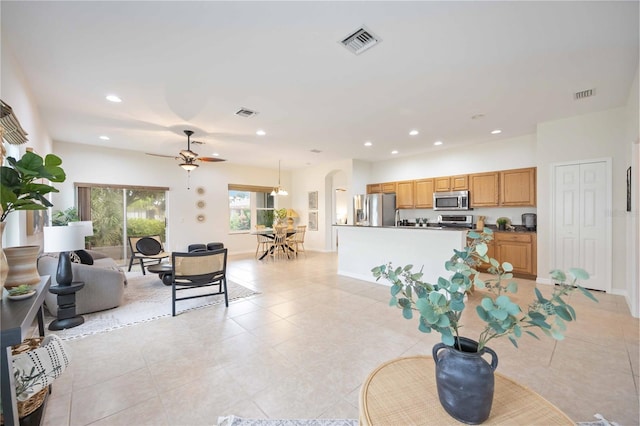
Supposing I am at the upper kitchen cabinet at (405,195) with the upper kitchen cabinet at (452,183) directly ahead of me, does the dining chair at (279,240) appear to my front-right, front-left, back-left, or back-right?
back-right

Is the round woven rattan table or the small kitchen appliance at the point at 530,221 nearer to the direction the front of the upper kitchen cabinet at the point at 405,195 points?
the round woven rattan table

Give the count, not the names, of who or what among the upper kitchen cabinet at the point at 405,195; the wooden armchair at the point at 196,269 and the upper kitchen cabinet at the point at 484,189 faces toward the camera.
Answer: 2

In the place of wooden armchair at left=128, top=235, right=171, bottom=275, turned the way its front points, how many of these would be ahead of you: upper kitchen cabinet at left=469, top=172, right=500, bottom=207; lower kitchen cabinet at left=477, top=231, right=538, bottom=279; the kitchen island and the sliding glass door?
3

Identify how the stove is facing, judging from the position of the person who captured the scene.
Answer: facing the viewer

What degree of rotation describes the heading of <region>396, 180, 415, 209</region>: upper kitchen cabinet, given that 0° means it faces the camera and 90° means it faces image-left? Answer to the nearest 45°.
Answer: approximately 0°

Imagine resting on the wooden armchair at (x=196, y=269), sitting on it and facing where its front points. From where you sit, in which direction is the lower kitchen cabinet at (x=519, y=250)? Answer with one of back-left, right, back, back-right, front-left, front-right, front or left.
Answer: right

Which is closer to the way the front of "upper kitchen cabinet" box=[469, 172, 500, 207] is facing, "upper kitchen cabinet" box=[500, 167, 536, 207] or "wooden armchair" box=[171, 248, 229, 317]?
the wooden armchair

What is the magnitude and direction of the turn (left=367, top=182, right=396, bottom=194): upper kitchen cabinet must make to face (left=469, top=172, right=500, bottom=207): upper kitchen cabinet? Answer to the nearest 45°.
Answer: approximately 90° to its left

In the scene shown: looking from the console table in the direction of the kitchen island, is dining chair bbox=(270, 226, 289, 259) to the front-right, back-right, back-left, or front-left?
front-left

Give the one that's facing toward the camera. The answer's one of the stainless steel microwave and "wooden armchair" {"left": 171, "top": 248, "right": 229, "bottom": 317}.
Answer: the stainless steel microwave

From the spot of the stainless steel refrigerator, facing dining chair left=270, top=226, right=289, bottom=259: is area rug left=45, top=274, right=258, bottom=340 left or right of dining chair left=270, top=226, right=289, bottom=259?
left

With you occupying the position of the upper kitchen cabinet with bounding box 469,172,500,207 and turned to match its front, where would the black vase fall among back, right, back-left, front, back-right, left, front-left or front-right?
front

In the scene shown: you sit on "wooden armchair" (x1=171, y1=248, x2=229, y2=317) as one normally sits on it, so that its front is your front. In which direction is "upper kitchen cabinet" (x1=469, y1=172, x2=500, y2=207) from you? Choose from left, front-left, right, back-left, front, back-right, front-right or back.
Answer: right

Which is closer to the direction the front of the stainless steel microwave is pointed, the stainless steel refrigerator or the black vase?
the black vase

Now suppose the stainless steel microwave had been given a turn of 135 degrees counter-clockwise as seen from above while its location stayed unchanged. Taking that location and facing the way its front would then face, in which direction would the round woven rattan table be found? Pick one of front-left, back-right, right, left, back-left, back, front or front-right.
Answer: back-right
